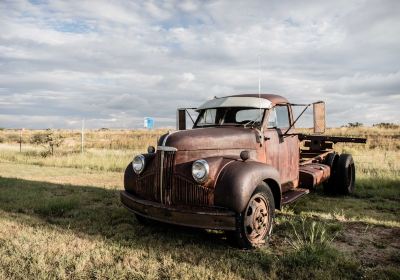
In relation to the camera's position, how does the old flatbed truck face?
facing the viewer and to the left of the viewer

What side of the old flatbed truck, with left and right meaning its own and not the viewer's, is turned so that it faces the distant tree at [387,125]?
back
